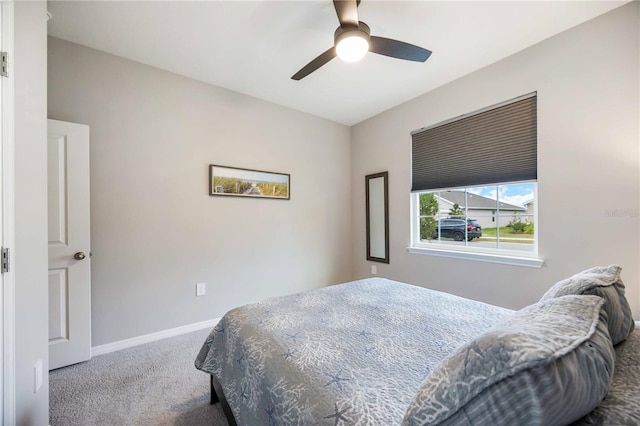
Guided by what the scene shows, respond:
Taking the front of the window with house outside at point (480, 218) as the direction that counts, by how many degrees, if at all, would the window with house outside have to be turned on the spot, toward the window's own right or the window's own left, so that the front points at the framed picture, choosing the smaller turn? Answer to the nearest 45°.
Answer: approximately 45° to the window's own right

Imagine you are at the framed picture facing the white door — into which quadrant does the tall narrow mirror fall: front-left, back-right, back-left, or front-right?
back-left

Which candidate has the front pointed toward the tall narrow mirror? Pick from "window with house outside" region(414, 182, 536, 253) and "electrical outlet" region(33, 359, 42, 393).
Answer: the electrical outlet

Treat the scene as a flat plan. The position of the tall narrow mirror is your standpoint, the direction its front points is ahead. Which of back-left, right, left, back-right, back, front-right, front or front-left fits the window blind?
left

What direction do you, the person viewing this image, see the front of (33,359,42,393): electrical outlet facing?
facing to the right of the viewer

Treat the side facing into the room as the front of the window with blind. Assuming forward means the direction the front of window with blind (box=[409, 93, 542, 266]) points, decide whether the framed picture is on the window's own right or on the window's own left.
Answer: on the window's own right

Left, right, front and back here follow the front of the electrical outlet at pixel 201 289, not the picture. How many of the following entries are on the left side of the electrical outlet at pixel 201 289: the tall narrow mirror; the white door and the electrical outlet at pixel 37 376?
1

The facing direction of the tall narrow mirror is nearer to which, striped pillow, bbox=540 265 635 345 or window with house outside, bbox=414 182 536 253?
the striped pillow

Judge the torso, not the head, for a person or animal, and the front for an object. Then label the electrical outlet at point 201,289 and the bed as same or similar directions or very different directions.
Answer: very different directions

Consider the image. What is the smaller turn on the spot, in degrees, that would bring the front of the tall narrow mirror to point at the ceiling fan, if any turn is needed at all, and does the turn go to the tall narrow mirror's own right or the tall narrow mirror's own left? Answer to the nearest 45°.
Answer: approximately 45° to the tall narrow mirror's own left

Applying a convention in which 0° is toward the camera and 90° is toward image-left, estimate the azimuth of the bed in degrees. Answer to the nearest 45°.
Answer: approximately 135°
